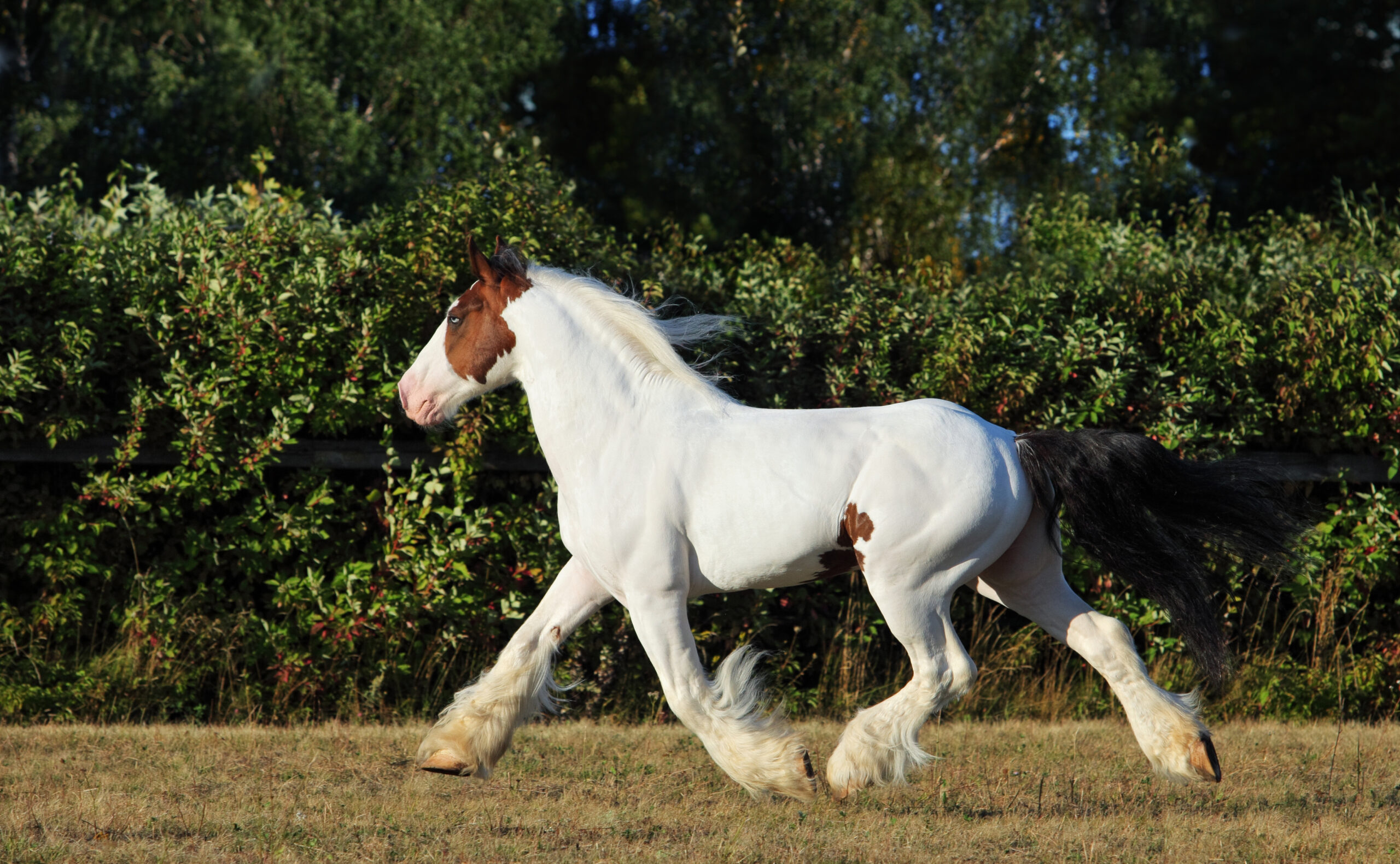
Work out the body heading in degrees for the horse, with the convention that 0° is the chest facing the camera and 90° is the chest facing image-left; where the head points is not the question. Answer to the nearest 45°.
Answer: approximately 90°
